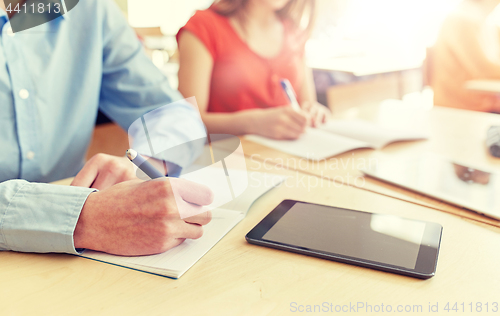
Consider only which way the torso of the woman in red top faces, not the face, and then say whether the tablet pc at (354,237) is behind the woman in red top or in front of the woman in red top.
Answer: in front

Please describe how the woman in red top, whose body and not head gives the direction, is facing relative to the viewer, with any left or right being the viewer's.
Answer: facing the viewer and to the right of the viewer

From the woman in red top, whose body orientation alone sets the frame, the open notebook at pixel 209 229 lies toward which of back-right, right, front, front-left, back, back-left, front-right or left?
front-right

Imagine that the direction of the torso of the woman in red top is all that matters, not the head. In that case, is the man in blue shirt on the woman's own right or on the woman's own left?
on the woman's own right
